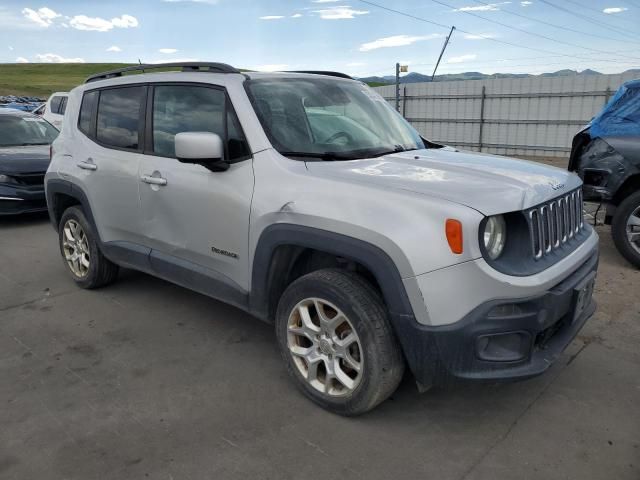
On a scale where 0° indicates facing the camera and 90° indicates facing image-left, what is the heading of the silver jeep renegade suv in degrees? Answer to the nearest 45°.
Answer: approximately 315°

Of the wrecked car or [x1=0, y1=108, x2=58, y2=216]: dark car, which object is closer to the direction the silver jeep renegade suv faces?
the wrecked car

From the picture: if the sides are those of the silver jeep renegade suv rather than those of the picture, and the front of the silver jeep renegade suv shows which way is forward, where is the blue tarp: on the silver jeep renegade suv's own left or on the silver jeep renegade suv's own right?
on the silver jeep renegade suv's own left

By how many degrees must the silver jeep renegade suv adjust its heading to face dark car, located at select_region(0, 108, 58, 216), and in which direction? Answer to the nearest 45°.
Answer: approximately 180°

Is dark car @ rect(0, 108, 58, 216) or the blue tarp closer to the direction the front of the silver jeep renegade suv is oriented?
the blue tarp

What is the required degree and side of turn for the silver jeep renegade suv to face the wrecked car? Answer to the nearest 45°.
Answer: approximately 90° to its left
